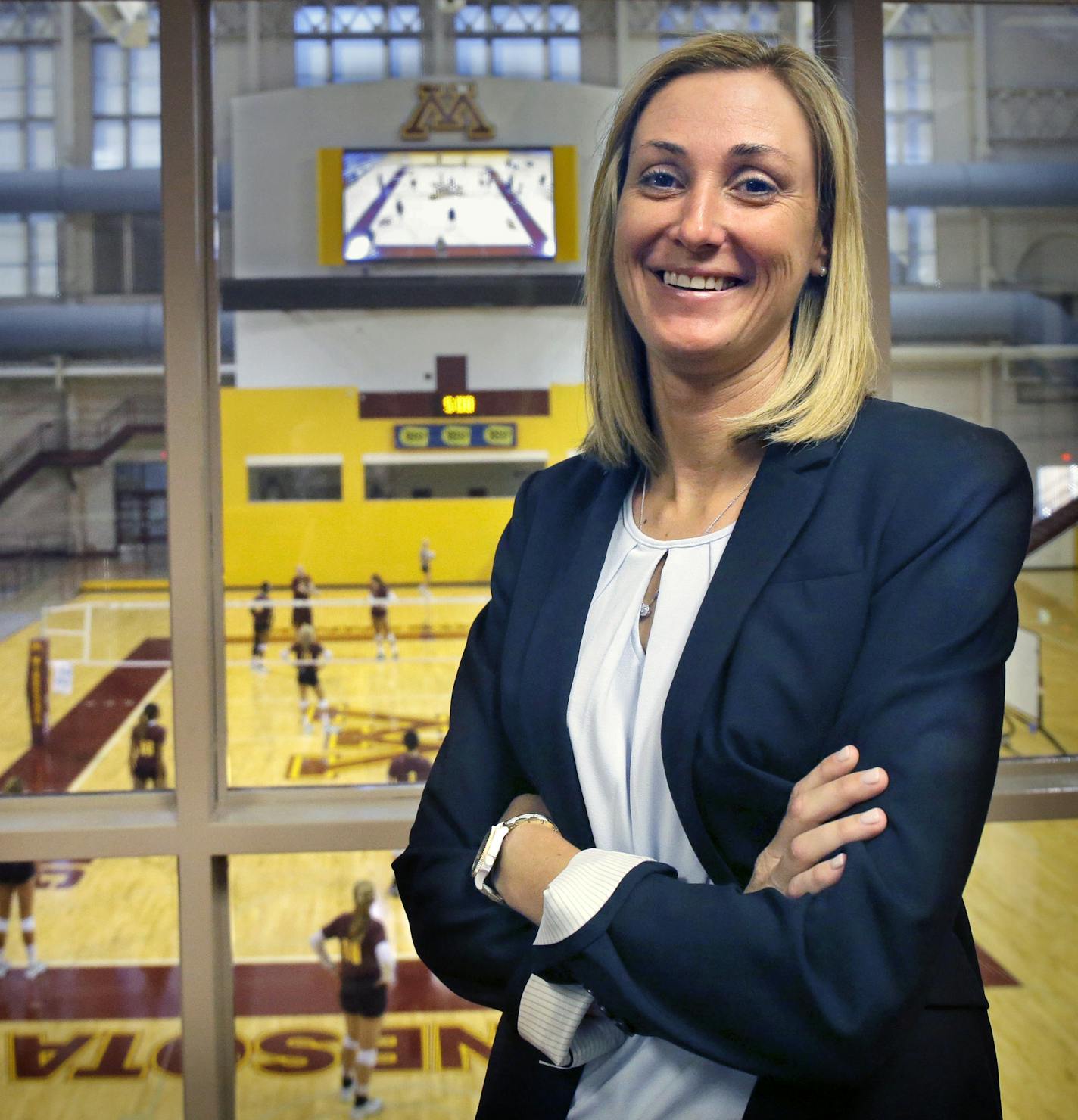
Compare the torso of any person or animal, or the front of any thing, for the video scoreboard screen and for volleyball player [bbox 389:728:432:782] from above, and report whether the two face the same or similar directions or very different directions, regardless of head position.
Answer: very different directions

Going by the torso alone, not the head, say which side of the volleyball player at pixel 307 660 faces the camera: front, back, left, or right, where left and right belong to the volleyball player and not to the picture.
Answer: back

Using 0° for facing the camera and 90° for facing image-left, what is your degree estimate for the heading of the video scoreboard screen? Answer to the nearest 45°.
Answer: approximately 0°

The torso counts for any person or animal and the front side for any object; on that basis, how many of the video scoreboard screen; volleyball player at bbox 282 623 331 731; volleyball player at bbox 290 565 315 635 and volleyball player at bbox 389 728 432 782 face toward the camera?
2

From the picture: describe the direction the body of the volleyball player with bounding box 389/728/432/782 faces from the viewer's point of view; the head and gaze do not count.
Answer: away from the camera
